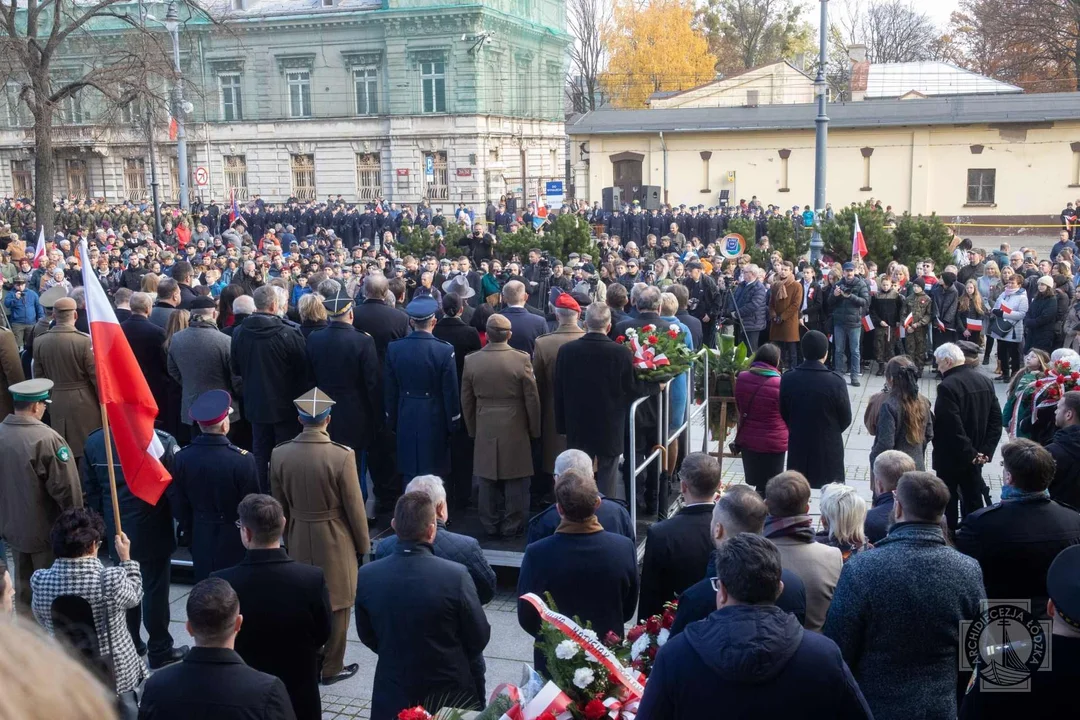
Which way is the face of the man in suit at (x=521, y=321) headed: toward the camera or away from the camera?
away from the camera

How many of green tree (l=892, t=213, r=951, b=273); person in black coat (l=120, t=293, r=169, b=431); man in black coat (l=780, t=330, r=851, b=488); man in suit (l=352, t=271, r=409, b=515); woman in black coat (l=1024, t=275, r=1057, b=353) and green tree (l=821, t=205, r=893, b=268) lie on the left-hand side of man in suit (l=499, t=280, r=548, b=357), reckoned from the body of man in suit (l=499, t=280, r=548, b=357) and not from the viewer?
2

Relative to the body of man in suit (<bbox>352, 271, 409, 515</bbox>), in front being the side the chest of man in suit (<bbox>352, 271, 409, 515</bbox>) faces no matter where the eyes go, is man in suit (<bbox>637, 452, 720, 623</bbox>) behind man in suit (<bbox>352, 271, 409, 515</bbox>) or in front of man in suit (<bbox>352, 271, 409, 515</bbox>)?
behind

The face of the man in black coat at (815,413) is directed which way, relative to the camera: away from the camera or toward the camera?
away from the camera

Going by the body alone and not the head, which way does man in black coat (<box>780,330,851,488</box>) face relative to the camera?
away from the camera

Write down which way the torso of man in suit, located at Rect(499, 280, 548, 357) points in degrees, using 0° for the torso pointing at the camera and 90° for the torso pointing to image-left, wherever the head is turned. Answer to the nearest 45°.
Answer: approximately 180°

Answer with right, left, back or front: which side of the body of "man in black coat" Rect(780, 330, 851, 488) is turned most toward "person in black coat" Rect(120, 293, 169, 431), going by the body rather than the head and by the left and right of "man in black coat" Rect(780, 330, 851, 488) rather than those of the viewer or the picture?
left

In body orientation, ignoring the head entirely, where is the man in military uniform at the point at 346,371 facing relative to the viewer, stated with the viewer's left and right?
facing away from the viewer

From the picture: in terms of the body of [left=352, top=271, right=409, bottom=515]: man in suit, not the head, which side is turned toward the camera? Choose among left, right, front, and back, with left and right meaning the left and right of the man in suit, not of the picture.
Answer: back

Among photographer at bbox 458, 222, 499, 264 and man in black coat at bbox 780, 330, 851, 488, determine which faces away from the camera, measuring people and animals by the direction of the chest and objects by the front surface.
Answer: the man in black coat

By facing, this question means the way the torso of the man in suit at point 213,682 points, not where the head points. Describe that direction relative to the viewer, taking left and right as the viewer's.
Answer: facing away from the viewer

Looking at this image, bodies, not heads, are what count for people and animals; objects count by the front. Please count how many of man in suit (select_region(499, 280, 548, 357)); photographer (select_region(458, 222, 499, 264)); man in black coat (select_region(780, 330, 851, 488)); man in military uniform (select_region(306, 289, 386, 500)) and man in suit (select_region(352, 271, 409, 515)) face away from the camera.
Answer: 4

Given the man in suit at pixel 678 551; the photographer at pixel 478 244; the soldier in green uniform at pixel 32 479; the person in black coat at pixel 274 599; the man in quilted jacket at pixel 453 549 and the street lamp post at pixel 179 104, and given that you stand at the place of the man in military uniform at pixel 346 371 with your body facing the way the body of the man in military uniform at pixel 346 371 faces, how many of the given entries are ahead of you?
2

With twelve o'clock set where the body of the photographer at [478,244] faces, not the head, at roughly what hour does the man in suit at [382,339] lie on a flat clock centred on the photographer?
The man in suit is roughly at 12 o'clock from the photographer.

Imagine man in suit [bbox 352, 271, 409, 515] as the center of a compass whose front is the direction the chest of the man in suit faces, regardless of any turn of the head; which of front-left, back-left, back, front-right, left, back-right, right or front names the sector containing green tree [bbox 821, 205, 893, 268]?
front-right
